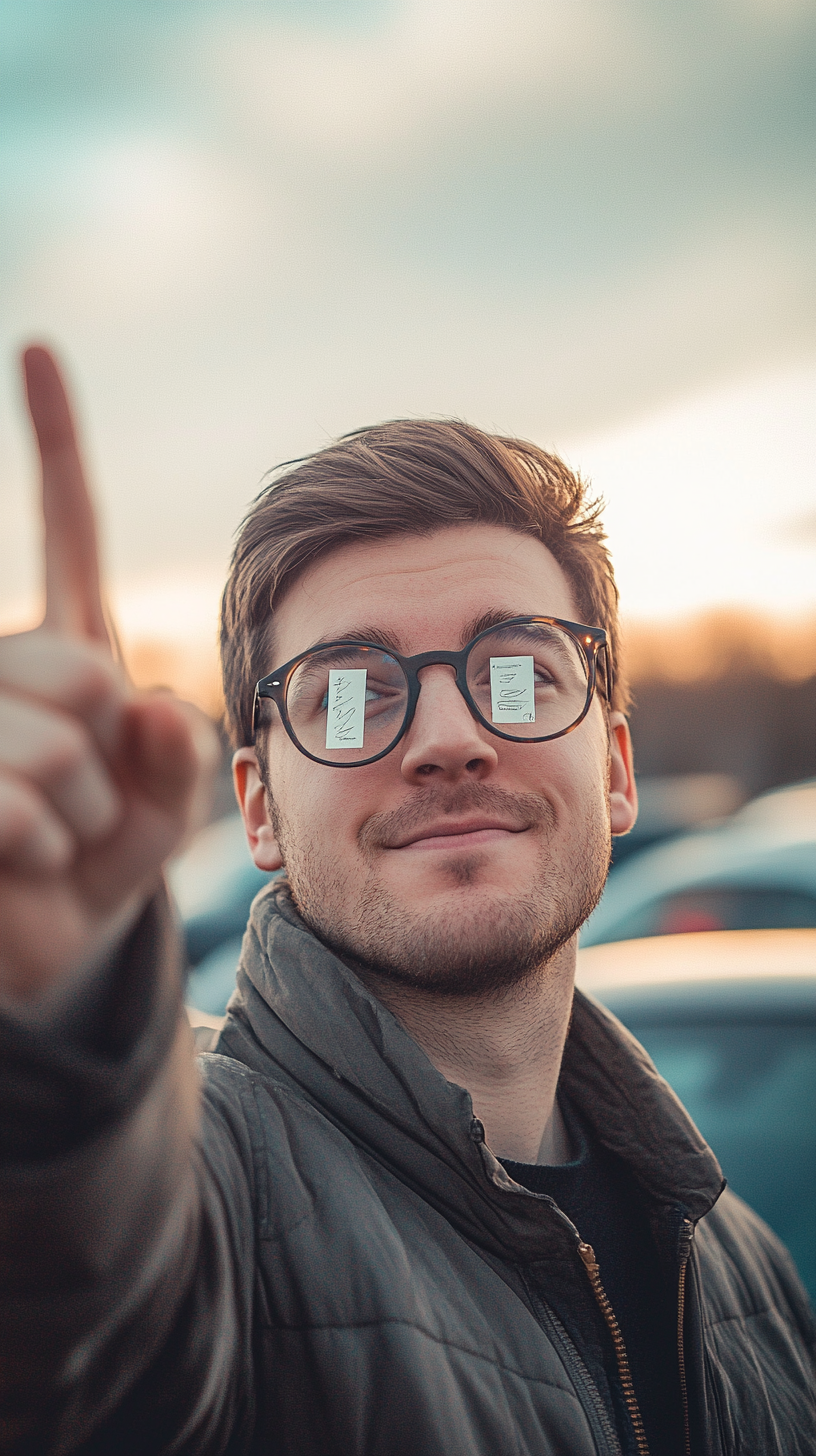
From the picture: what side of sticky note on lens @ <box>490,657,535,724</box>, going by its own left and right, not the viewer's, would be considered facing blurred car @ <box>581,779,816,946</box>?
back

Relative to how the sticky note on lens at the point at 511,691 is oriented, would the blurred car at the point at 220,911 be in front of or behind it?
behind

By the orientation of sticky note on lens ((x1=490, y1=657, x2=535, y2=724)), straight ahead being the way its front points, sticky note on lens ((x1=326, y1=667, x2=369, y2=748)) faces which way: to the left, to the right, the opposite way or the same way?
the same way

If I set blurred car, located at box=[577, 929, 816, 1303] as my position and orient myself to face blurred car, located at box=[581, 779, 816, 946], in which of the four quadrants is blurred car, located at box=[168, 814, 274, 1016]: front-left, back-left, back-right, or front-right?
front-left

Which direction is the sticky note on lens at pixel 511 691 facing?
toward the camera

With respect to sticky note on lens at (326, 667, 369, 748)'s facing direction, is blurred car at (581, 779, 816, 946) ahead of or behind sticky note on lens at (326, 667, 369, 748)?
behind

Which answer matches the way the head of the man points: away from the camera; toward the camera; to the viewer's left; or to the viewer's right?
toward the camera

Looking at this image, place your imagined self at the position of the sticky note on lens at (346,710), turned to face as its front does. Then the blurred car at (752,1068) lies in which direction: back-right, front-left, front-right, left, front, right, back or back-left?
back-left

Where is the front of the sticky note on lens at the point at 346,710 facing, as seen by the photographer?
facing the viewer

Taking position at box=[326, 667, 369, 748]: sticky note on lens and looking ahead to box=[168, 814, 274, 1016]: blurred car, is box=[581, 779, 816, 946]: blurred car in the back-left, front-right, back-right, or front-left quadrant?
front-right

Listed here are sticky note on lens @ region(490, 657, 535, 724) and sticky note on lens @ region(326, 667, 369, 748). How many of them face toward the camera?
2
